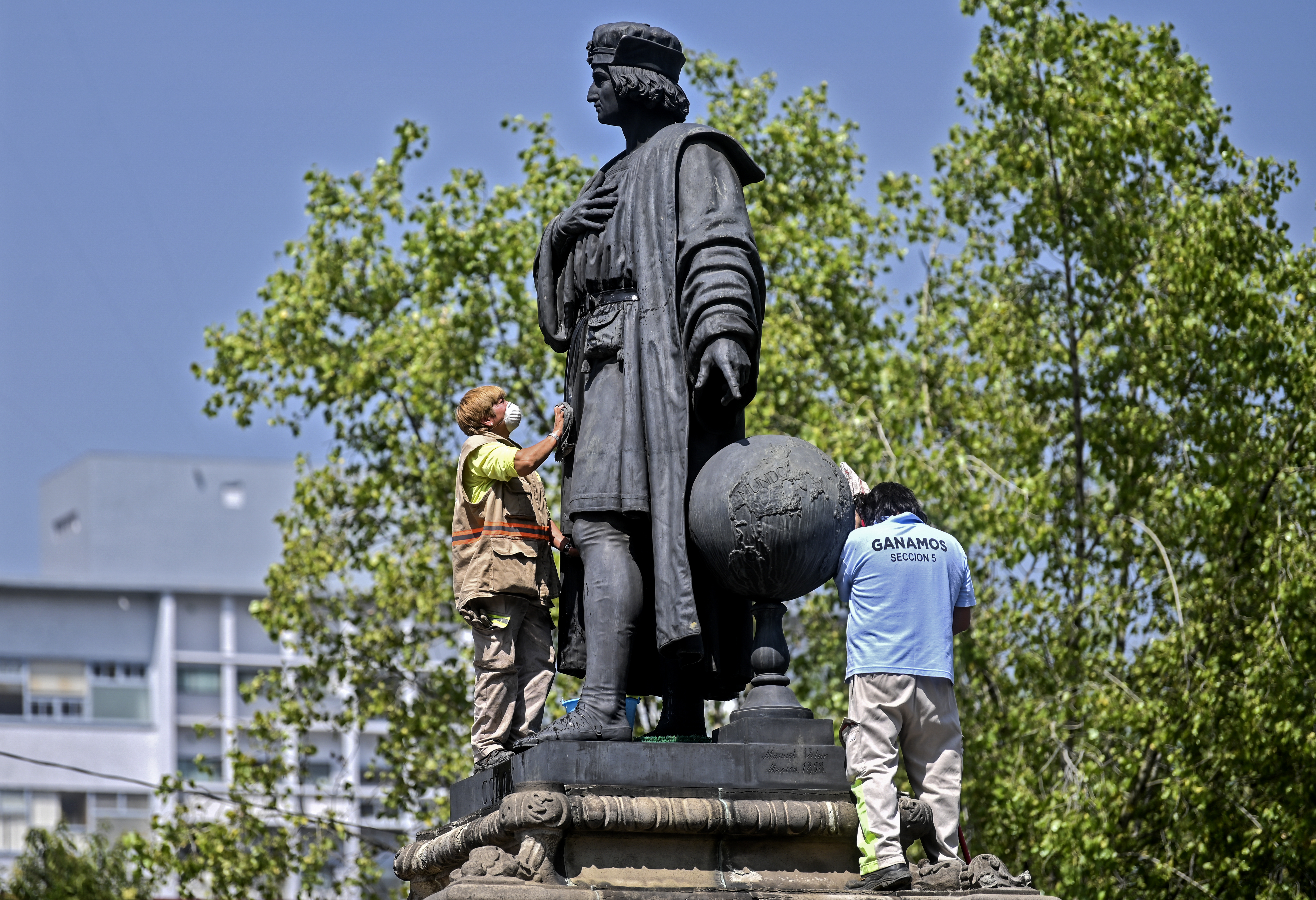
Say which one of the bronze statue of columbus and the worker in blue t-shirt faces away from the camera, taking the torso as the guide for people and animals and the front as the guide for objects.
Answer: the worker in blue t-shirt

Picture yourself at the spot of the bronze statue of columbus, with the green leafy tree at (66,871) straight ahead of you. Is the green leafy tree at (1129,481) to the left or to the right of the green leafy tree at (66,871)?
right

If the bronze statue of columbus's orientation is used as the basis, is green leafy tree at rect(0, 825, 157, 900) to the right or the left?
on its right

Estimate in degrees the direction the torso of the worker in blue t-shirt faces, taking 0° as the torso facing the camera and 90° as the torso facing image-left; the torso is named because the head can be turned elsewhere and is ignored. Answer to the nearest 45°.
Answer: approximately 180°

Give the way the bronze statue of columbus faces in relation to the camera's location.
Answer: facing the viewer and to the left of the viewer

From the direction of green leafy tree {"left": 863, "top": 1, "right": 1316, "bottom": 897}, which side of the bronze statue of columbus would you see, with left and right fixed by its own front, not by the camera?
back

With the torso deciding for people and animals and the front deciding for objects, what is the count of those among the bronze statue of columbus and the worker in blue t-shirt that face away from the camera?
1

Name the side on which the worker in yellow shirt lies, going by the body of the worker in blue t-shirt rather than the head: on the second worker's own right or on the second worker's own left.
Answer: on the second worker's own left

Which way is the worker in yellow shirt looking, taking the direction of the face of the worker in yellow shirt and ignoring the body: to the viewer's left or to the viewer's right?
to the viewer's right

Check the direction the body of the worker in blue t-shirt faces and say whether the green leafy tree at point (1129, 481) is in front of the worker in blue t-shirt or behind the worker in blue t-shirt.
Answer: in front
